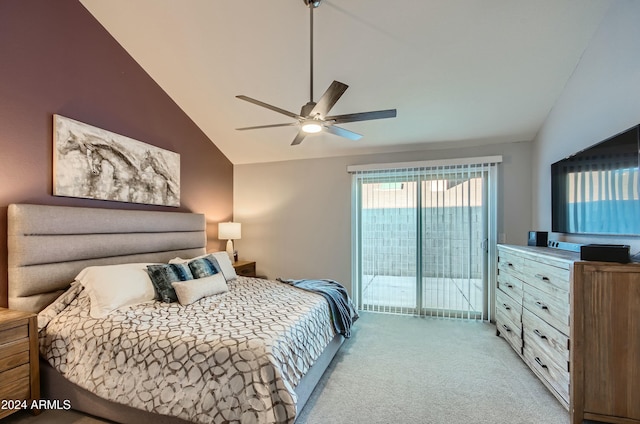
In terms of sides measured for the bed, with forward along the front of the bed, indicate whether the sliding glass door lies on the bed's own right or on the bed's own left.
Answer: on the bed's own left

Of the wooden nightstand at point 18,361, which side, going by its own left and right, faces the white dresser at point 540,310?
front

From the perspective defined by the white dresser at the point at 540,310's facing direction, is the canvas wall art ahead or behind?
ahead

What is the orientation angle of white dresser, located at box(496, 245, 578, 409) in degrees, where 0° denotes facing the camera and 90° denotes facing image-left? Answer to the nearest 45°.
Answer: approximately 45°

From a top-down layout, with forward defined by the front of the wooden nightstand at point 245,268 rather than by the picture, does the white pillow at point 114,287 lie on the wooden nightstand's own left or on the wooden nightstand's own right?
on the wooden nightstand's own right

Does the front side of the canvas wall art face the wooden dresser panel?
yes

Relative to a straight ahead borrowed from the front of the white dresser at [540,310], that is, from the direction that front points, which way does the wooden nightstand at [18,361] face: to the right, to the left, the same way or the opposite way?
the opposite way

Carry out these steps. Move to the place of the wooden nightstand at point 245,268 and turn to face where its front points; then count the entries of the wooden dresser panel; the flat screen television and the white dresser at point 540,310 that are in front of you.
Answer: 3

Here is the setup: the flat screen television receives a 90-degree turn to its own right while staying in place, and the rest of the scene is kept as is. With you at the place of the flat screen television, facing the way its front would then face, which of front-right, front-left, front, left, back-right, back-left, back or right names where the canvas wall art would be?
left

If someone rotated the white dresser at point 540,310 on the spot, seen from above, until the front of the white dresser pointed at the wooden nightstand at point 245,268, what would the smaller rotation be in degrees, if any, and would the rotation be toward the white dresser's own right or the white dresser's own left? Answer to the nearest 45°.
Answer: approximately 45° to the white dresser's own right

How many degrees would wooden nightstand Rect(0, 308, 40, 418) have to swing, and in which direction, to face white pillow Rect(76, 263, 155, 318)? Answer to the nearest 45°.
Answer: approximately 45° to its left

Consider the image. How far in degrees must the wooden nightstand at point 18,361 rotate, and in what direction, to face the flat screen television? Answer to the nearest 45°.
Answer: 0° — it already faces it

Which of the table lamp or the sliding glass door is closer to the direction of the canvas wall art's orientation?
the sliding glass door
